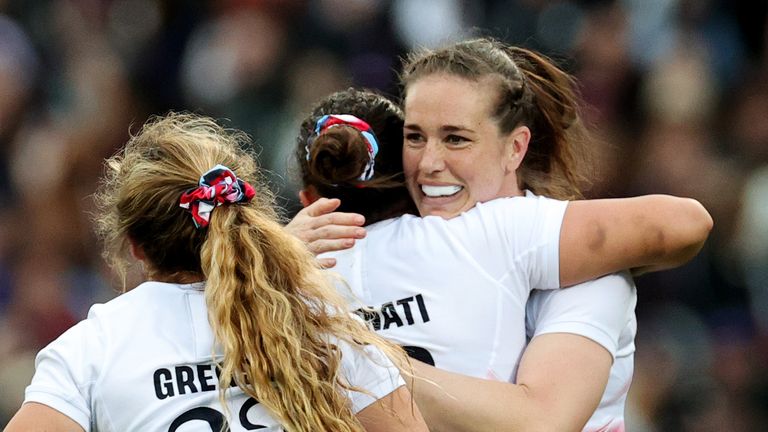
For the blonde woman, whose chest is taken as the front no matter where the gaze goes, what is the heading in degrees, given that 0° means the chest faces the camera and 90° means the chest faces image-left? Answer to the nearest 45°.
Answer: approximately 180°
